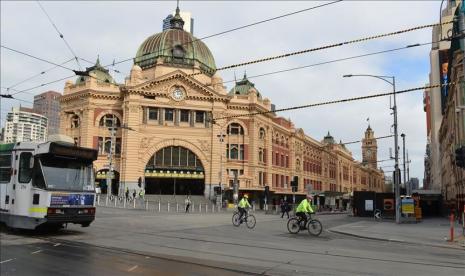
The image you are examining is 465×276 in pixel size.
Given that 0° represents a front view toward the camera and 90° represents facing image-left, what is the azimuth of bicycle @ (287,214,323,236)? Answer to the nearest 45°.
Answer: approximately 270°

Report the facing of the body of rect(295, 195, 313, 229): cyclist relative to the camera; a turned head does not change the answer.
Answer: to the viewer's right

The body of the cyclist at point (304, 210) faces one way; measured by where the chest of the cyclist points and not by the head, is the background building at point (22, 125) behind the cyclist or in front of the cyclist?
behind

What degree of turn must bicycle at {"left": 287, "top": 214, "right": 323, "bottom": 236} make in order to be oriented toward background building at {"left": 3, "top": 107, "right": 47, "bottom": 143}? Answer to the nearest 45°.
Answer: approximately 135° to its left

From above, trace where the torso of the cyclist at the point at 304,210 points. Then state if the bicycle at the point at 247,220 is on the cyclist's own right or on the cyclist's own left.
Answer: on the cyclist's own left
